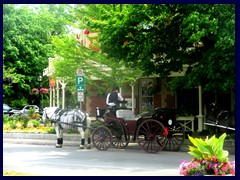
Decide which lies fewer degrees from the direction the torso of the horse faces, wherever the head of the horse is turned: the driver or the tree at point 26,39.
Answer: the tree

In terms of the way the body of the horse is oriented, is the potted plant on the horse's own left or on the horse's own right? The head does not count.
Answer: on the horse's own left

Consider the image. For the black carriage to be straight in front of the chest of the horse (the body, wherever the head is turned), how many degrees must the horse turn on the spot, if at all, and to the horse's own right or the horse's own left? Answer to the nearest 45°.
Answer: approximately 135° to the horse's own left

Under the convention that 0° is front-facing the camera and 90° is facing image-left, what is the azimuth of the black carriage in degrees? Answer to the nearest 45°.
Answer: approximately 135°

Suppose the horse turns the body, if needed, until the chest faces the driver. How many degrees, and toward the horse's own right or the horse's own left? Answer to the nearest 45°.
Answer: approximately 135° to the horse's own left

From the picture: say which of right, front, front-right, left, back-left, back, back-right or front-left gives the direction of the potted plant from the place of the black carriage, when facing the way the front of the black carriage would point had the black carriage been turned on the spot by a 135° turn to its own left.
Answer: front

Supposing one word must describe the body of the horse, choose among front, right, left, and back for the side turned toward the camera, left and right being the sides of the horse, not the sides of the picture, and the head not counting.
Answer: left

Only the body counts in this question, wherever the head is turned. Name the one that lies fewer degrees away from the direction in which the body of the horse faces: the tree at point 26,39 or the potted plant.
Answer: the tree
